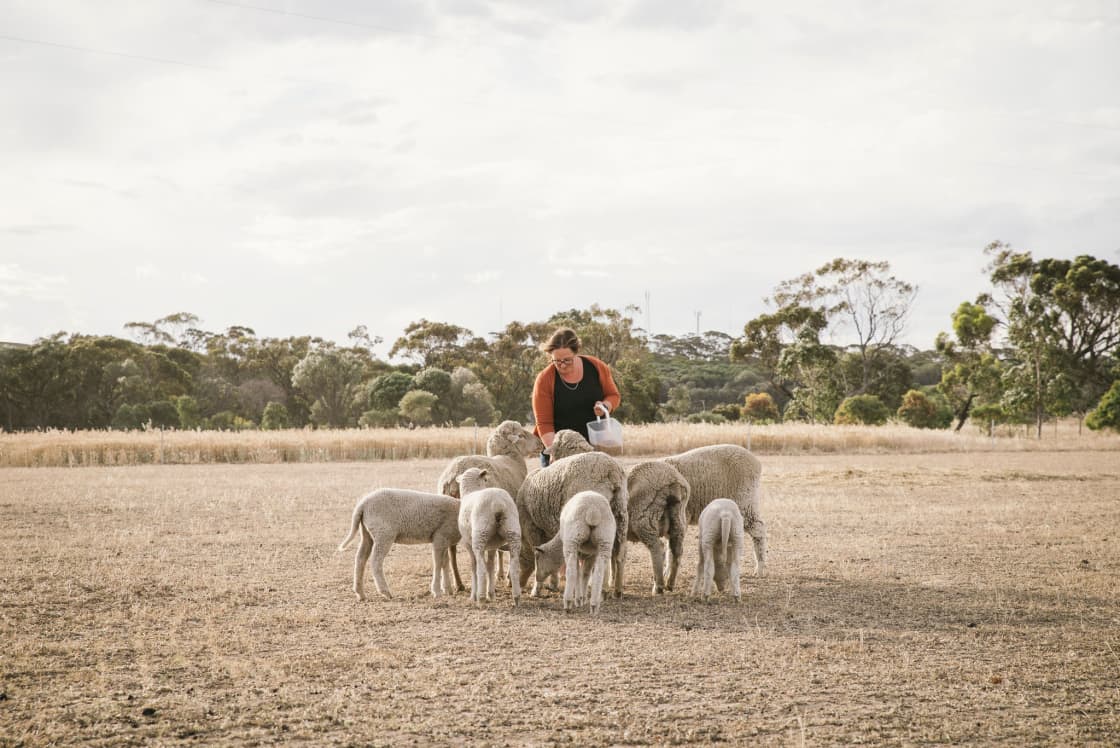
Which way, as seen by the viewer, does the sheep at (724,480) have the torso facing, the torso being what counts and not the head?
to the viewer's left

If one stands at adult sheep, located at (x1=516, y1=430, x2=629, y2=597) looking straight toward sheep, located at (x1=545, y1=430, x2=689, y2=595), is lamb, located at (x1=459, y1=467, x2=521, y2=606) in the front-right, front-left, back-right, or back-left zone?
back-right

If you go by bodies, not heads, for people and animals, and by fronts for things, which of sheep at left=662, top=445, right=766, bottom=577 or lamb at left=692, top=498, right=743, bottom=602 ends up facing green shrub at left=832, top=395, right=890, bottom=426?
the lamb

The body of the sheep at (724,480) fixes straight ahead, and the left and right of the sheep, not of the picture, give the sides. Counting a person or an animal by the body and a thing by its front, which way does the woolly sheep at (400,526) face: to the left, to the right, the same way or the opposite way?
the opposite way

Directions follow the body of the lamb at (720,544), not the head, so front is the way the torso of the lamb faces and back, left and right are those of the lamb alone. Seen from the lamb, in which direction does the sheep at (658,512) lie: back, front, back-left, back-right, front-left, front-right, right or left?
front-left

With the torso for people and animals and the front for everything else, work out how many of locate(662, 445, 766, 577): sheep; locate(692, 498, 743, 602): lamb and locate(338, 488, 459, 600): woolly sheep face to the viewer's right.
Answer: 1

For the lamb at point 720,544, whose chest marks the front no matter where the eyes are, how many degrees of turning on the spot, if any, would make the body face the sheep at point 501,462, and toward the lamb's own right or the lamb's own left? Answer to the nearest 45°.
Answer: approximately 45° to the lamb's own left

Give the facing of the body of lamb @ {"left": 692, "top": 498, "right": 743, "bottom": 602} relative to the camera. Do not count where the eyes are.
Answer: away from the camera

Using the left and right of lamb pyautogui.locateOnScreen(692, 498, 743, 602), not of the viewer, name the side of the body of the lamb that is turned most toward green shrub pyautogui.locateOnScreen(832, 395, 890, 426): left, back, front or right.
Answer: front

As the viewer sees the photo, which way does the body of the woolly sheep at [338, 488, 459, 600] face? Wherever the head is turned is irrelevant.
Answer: to the viewer's right

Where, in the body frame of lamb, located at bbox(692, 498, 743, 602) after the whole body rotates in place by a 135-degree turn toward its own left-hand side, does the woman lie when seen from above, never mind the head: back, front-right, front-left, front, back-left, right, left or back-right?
right

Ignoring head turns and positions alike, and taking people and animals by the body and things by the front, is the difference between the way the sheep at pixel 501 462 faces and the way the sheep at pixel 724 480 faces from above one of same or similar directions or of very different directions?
very different directions
